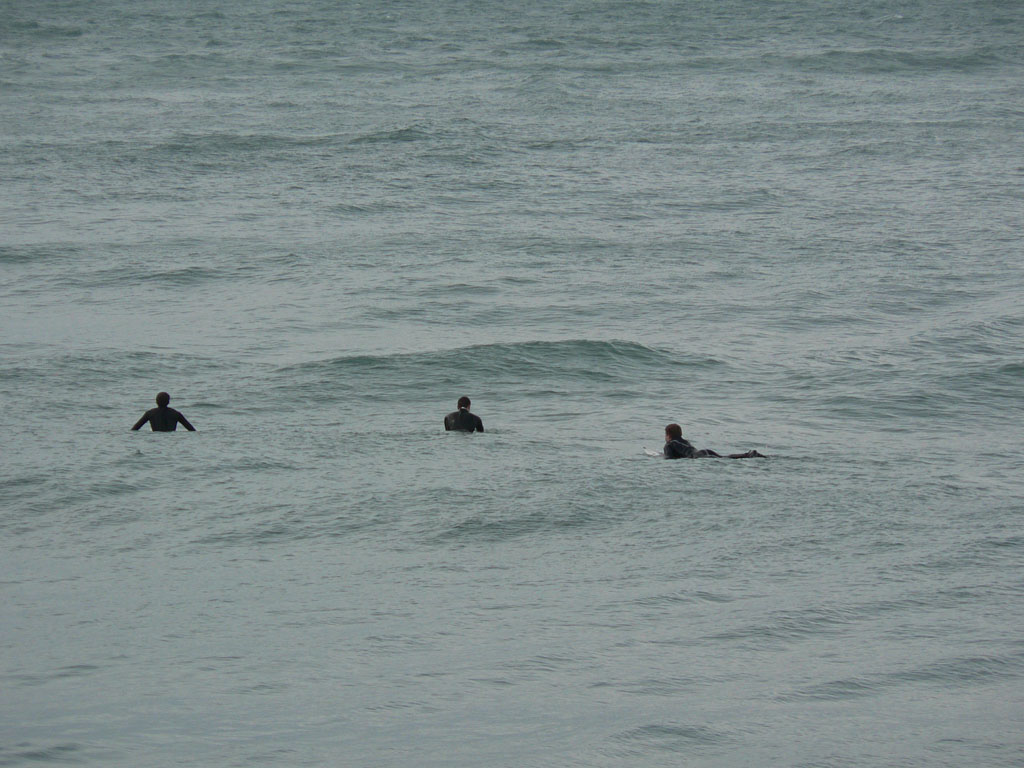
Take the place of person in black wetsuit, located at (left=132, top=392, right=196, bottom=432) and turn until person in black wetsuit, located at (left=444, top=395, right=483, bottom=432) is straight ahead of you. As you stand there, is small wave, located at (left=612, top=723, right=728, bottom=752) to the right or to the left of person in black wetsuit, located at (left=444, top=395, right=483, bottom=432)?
right

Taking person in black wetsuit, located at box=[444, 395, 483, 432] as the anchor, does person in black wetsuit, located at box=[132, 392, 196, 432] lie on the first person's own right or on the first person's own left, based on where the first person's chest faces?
on the first person's own left

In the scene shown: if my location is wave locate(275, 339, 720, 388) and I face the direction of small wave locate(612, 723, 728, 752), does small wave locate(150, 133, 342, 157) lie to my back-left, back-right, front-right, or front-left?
back-right

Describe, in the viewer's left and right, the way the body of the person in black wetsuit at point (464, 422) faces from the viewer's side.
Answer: facing away from the viewer

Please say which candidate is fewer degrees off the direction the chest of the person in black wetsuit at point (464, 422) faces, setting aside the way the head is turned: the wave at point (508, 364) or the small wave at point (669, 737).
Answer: the wave

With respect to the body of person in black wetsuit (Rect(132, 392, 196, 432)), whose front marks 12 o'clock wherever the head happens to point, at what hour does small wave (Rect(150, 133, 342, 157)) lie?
The small wave is roughly at 12 o'clock from the person in black wetsuit.

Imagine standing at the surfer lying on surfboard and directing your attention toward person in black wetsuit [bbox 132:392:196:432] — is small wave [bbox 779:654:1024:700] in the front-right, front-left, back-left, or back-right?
back-left

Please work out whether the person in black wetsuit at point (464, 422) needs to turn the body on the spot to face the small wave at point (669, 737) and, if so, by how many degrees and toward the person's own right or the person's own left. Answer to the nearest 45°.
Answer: approximately 180°

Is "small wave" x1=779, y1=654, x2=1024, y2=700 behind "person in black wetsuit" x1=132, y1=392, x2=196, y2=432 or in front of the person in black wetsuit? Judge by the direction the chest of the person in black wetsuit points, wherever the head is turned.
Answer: behind

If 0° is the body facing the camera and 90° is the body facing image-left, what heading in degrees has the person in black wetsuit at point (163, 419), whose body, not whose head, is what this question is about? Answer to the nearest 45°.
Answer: approximately 180°

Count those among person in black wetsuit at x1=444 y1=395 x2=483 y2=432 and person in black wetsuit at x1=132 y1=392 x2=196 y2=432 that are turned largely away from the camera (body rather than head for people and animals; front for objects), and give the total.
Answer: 2
